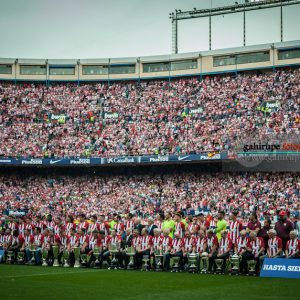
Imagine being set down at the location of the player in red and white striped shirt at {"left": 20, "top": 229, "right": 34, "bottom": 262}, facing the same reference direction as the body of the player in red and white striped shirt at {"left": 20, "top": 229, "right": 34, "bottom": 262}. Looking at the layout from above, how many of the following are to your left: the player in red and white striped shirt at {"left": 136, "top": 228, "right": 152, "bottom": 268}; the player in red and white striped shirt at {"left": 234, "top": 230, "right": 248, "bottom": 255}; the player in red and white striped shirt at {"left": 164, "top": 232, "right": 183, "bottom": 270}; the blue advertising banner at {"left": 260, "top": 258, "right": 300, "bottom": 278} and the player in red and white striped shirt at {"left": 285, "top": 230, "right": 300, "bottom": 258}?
5

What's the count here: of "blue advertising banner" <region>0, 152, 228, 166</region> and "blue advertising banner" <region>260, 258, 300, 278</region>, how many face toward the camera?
2

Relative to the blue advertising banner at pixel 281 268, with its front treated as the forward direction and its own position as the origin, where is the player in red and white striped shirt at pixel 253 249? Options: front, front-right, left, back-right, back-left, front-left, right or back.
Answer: back-right

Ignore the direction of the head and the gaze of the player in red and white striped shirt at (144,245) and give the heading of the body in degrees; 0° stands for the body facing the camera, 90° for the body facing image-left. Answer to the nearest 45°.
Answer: approximately 45°

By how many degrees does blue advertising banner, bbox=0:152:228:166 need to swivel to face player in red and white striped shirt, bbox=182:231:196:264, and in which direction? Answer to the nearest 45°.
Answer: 0° — it already faces them

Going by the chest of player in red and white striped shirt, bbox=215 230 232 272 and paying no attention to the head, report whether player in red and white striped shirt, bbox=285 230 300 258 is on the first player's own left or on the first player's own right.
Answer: on the first player's own left

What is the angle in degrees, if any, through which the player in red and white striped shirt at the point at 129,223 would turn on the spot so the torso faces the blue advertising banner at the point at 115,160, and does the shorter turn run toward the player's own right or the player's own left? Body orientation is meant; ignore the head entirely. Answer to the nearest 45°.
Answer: approximately 135° to the player's own right

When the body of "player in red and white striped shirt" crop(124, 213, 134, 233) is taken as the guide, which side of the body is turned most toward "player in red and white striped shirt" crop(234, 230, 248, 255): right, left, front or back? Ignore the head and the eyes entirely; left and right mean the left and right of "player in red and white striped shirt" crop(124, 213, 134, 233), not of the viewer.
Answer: left

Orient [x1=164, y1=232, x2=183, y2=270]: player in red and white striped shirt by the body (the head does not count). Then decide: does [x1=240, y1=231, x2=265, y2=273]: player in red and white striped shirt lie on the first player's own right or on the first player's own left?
on the first player's own left
